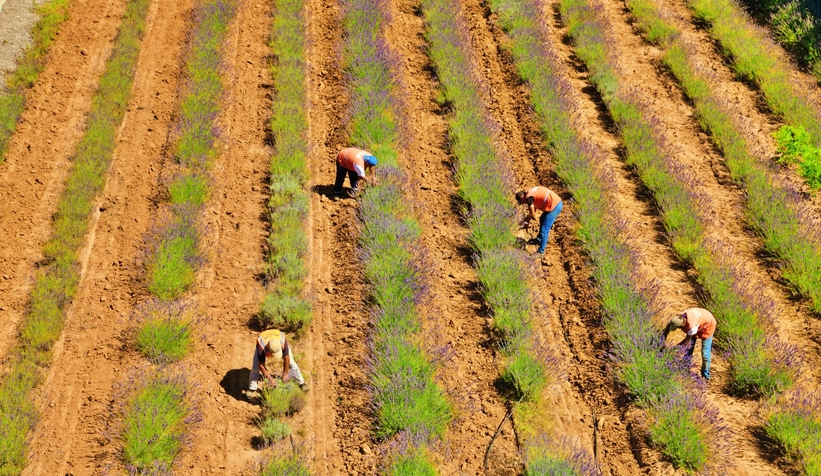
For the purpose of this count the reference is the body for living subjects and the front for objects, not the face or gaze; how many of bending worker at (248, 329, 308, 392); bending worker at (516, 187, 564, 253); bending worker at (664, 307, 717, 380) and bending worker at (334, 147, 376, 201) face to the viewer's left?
2

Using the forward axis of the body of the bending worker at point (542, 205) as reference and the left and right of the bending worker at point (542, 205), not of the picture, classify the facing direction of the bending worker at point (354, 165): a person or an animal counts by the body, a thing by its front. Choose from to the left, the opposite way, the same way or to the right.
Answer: the opposite way

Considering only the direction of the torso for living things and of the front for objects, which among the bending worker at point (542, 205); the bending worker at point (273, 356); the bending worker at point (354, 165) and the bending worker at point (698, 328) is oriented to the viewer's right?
the bending worker at point (354, 165)

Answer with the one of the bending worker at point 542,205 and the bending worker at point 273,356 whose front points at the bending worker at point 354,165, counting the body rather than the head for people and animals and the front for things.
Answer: the bending worker at point 542,205

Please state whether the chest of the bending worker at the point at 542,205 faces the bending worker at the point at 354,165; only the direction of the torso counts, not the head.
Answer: yes

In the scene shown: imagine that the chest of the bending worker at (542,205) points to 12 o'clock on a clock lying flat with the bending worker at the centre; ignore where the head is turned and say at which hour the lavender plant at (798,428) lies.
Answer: The lavender plant is roughly at 7 o'clock from the bending worker.

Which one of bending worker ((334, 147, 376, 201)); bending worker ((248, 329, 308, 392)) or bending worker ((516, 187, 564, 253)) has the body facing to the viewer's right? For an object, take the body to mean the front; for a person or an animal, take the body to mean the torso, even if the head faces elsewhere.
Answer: bending worker ((334, 147, 376, 201))

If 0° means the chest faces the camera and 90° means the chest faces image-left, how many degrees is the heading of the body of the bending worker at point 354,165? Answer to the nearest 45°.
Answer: approximately 270°

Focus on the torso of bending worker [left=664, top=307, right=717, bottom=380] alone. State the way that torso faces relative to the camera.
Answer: to the viewer's left

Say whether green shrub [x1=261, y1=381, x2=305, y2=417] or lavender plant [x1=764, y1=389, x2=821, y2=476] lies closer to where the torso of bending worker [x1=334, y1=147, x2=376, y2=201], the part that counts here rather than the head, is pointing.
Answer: the lavender plant
